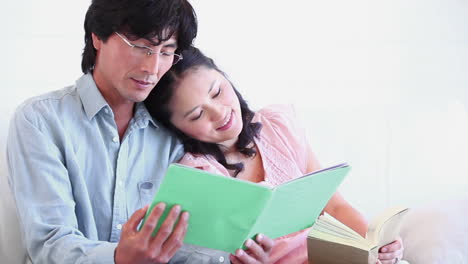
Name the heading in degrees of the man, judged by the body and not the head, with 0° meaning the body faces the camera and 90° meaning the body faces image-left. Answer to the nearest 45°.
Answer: approximately 315°

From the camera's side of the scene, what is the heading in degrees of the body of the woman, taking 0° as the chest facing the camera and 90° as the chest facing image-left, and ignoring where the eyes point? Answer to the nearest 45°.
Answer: approximately 0°

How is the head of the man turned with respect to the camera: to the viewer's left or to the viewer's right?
to the viewer's right
